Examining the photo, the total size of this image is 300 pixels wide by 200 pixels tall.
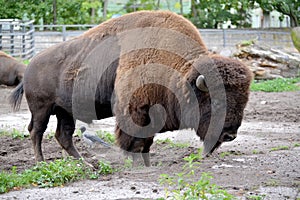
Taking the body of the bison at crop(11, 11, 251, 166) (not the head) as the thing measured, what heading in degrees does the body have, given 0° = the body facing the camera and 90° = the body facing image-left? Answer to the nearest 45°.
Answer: approximately 270°

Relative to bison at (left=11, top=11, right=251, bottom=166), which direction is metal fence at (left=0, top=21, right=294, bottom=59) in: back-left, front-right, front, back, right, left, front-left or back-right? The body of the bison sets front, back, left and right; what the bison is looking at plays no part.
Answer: left

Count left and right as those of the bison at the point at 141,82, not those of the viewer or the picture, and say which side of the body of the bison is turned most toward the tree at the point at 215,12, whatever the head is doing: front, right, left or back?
left

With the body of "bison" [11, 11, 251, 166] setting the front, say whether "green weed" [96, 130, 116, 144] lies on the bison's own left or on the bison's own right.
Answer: on the bison's own left

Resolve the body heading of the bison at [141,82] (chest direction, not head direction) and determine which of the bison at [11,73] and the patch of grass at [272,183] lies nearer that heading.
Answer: the patch of grass

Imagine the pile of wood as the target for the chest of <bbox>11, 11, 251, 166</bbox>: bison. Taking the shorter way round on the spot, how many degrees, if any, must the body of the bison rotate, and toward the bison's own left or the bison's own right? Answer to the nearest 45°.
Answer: approximately 90° to the bison's own left

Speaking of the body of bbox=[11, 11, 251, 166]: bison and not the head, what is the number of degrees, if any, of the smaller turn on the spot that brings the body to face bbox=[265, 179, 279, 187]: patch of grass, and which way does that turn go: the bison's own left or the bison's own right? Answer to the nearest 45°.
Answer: approximately 45° to the bison's own right

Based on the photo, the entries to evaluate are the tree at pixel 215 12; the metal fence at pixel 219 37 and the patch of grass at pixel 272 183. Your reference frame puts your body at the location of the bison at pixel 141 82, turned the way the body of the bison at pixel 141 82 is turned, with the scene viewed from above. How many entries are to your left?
2

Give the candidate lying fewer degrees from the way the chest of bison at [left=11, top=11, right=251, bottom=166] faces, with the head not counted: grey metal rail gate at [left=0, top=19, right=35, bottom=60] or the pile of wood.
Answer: the pile of wood

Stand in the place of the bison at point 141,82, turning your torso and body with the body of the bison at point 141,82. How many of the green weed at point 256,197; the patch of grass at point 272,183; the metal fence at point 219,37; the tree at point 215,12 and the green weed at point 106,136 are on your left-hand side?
3

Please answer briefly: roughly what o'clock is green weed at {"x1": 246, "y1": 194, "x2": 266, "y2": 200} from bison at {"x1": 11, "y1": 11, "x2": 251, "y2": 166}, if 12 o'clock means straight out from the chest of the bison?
The green weed is roughly at 2 o'clock from the bison.

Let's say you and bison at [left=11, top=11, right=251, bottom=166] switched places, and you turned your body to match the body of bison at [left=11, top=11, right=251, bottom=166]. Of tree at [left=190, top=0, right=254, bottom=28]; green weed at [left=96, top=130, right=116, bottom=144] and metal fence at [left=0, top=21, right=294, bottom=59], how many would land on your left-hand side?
3

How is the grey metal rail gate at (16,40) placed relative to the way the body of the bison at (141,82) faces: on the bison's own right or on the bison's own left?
on the bison's own left

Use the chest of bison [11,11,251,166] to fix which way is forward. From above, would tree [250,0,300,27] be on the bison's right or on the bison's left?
on the bison's left
